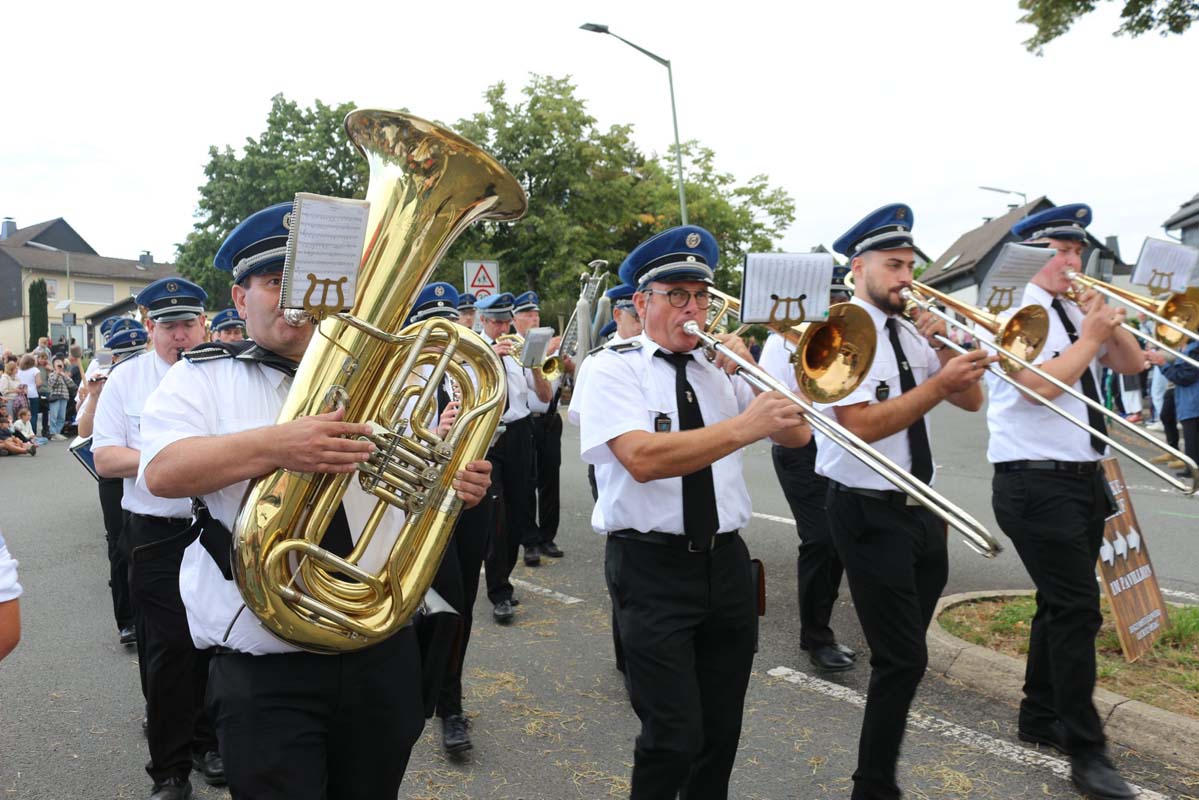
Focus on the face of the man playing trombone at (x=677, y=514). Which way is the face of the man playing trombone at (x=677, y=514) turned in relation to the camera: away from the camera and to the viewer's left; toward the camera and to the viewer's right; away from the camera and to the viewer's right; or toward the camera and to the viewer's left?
toward the camera and to the viewer's right

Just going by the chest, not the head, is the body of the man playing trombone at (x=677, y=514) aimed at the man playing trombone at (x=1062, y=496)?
no

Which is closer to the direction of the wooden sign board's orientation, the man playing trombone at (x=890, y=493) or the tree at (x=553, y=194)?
the man playing trombone

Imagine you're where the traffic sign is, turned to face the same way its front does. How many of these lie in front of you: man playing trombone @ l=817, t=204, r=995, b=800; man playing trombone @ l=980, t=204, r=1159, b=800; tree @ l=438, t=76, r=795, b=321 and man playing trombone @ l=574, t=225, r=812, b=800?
3

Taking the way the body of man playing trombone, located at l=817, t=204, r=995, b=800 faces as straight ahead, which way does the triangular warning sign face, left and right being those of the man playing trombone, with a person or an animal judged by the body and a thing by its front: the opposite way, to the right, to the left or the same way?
the same way

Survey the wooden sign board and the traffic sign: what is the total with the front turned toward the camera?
2

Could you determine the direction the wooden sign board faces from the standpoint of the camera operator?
facing the viewer

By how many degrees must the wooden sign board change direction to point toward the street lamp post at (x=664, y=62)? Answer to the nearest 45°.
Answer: approximately 135° to its right

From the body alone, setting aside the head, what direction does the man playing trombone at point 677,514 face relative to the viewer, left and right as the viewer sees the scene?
facing the viewer and to the right of the viewer

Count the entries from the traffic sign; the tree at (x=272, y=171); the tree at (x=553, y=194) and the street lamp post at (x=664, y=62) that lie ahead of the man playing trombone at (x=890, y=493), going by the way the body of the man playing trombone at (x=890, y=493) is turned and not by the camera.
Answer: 0

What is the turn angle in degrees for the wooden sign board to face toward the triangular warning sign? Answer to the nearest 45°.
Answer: approximately 135° to its right

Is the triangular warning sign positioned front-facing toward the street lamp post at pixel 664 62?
no

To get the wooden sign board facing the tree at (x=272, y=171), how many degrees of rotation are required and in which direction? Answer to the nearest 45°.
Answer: approximately 135° to its right

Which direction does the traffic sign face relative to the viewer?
toward the camera

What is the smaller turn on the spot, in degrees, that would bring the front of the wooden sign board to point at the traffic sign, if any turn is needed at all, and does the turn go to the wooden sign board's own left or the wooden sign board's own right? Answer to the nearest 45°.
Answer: approximately 135° to the wooden sign board's own right

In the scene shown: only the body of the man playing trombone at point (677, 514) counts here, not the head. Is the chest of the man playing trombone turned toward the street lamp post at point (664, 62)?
no
